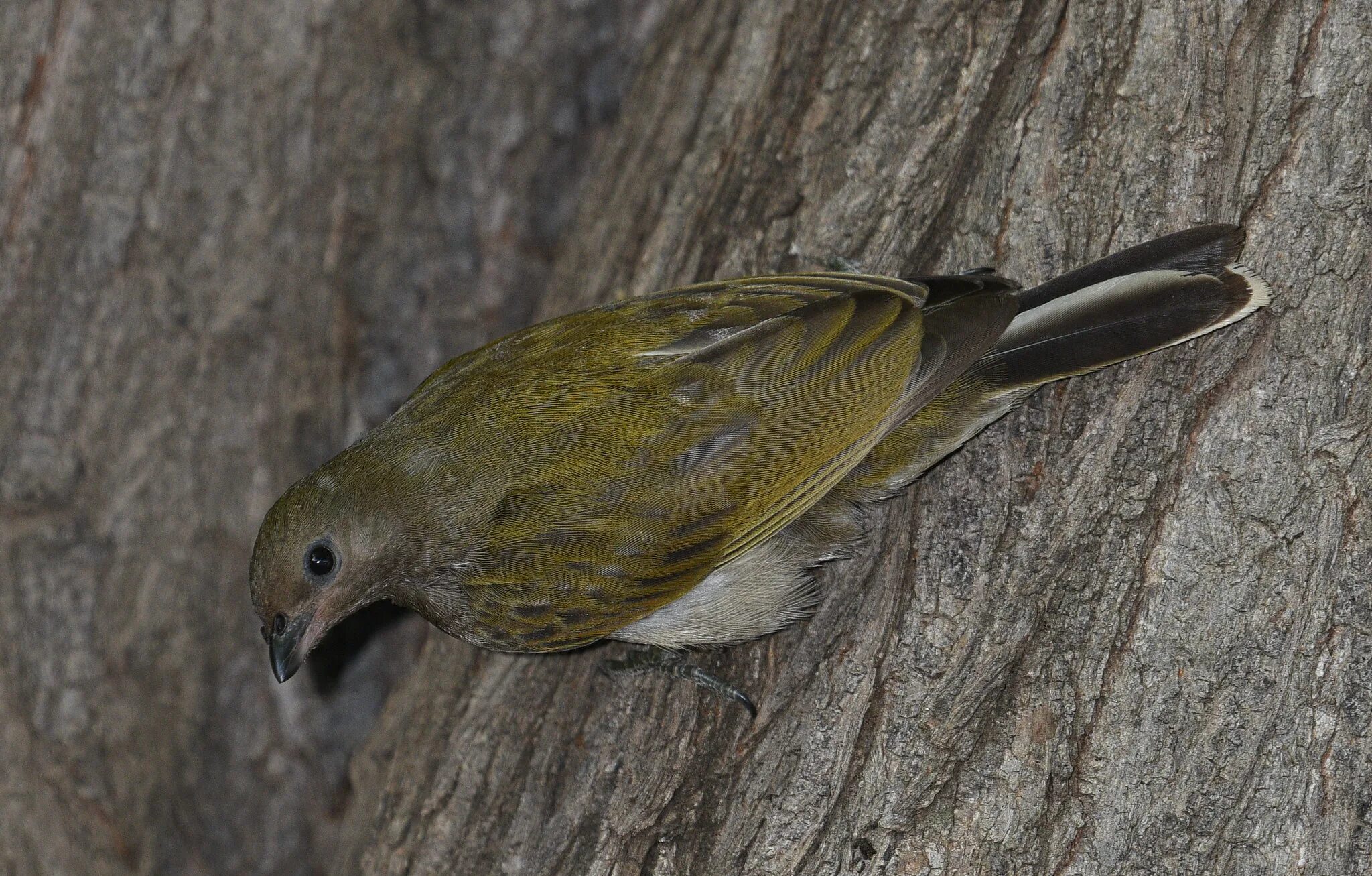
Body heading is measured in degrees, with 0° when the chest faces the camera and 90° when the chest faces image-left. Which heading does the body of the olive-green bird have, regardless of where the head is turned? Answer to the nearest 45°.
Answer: approximately 90°
